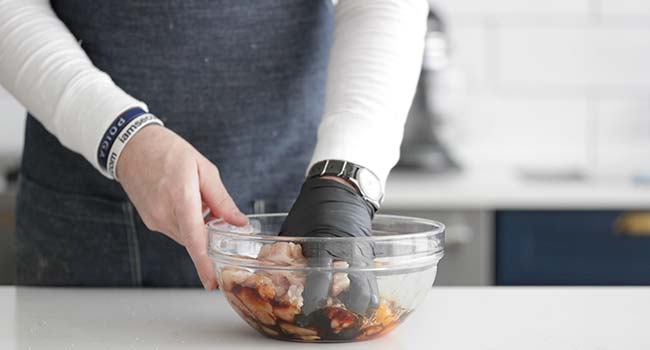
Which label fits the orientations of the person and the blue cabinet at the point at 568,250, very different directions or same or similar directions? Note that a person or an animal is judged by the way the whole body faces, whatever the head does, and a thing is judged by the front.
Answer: same or similar directions

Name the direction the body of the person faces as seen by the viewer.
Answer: toward the camera

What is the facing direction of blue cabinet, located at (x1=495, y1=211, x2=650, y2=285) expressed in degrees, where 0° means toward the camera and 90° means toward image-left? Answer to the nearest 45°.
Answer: approximately 0°

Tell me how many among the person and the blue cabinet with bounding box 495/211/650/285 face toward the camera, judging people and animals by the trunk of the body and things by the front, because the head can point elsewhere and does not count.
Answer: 2

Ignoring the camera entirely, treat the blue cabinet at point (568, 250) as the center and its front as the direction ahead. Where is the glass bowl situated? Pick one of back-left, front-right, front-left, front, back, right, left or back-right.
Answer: front

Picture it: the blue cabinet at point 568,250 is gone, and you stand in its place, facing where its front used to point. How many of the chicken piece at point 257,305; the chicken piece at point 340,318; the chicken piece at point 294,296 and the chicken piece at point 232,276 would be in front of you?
4
